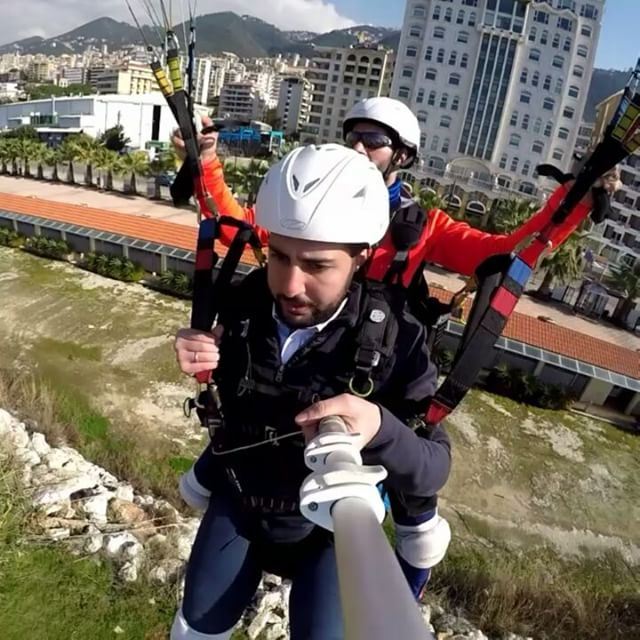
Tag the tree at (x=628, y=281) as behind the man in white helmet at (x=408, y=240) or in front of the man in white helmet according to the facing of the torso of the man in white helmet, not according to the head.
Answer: behind

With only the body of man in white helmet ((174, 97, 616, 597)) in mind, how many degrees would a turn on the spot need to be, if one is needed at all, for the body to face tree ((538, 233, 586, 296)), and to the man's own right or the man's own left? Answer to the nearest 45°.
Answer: approximately 180°

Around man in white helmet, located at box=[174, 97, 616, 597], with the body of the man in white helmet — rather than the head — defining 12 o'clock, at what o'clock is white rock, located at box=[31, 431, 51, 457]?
The white rock is roughly at 4 o'clock from the man in white helmet.

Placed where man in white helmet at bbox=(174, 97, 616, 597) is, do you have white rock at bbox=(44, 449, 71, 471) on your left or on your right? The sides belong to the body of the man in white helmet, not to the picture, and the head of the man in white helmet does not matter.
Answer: on your right

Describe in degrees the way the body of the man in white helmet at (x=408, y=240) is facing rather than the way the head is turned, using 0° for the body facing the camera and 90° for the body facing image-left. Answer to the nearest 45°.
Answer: approximately 0°

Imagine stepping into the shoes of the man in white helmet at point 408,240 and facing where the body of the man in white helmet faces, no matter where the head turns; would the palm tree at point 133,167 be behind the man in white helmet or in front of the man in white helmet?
behind
